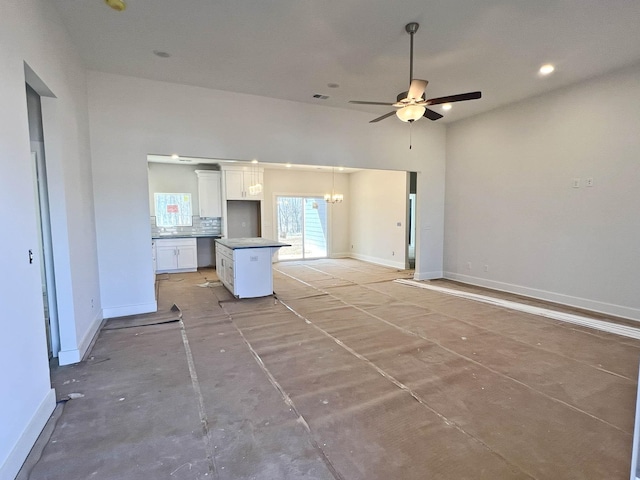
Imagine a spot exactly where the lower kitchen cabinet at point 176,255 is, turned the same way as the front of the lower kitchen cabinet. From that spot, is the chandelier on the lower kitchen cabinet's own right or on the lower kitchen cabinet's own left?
on the lower kitchen cabinet's own left

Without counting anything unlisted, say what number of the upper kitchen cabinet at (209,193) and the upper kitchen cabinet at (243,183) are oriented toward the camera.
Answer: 2

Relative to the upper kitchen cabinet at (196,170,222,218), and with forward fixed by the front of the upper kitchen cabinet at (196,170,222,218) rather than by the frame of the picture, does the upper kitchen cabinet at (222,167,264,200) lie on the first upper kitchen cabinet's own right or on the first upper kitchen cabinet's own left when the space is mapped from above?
on the first upper kitchen cabinet's own left

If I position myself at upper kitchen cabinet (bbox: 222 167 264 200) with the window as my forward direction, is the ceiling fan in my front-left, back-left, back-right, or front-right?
back-left

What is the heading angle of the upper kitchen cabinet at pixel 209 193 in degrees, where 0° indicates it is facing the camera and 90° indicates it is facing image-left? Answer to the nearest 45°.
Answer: approximately 0°

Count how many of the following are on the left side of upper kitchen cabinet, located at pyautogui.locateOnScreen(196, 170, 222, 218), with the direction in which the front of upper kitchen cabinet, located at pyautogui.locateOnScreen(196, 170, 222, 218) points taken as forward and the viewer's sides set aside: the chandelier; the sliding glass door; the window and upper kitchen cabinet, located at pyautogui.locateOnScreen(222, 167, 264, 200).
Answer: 3

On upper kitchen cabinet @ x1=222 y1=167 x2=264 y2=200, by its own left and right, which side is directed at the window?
right

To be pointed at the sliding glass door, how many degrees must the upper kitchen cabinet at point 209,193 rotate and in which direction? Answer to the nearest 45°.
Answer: approximately 90° to its left

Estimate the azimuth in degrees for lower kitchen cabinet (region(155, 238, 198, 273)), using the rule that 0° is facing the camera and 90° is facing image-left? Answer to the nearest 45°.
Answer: approximately 0°

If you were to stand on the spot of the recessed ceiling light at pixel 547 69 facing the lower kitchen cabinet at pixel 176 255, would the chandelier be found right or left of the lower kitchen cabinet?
right
